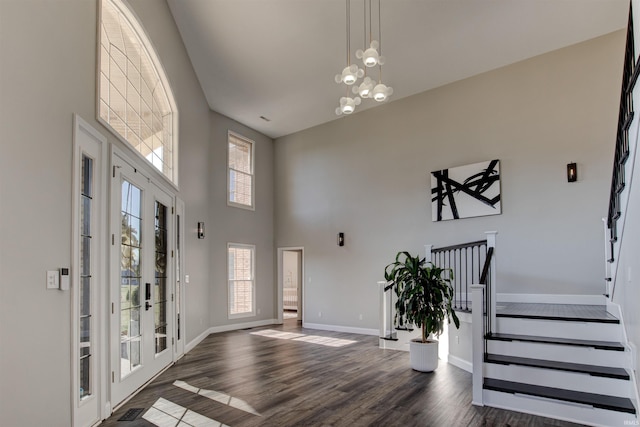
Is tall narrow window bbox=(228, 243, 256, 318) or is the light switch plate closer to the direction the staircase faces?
the light switch plate

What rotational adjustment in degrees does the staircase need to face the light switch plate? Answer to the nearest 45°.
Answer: approximately 45° to its right

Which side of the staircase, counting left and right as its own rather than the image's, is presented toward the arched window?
right

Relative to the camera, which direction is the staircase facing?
toward the camera

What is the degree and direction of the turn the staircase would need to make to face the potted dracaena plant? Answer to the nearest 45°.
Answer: approximately 135° to its right

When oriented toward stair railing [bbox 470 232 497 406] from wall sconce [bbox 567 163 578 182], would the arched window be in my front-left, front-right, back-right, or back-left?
front-right

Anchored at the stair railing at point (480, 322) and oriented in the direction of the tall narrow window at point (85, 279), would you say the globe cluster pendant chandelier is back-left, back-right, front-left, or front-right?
front-right

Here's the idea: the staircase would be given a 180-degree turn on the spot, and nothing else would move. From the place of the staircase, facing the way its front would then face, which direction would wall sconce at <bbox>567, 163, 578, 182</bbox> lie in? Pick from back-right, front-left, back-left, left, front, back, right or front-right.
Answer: front
